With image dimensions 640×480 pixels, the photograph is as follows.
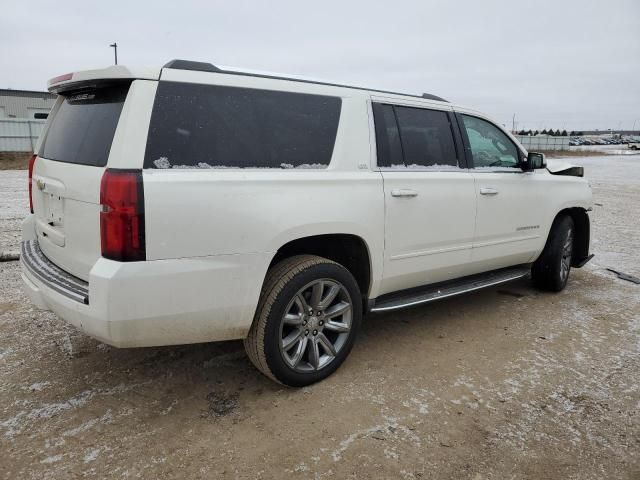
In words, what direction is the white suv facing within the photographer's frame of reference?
facing away from the viewer and to the right of the viewer

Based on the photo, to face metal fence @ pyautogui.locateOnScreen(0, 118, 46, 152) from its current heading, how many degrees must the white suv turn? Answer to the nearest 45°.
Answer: approximately 90° to its left
